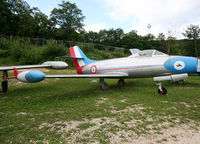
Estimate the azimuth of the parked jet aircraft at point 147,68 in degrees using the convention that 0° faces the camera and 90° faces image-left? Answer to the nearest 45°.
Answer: approximately 315°

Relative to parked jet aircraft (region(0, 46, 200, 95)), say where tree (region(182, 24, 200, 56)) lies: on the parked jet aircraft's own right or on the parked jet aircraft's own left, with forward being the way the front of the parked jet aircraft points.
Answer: on the parked jet aircraft's own left
